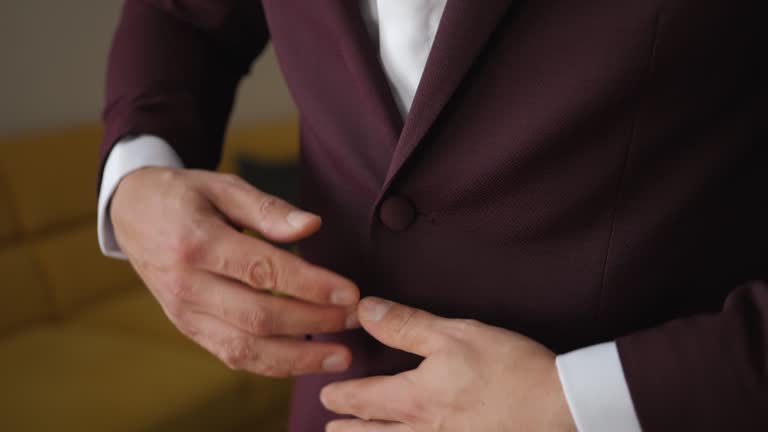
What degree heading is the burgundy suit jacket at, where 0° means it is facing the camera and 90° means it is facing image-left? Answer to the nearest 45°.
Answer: approximately 45°

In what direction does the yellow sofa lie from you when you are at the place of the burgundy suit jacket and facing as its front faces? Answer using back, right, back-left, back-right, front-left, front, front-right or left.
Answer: right
